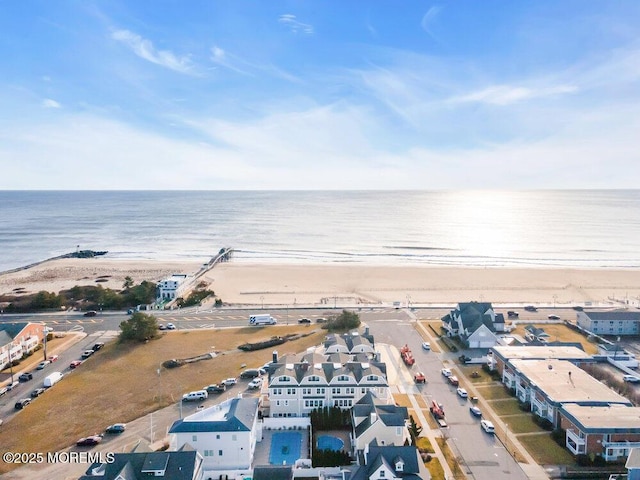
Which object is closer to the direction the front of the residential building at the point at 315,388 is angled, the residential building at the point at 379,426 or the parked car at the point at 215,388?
the residential building

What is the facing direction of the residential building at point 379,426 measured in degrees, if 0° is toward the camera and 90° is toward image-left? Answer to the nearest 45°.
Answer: approximately 270°

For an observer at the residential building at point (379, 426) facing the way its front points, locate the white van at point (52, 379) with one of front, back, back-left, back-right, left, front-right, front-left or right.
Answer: back

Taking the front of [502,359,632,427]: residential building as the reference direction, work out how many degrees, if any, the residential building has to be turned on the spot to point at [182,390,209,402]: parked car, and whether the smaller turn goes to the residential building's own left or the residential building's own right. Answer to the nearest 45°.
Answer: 0° — it already faces it

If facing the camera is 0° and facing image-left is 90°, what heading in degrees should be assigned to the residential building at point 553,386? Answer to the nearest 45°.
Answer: approximately 45°

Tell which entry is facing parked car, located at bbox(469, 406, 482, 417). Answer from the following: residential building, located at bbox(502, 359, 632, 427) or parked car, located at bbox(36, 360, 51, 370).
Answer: the residential building

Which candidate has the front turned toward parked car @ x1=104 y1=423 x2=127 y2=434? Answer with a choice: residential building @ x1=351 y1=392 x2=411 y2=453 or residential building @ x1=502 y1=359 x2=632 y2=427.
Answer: residential building @ x1=502 y1=359 x2=632 y2=427
